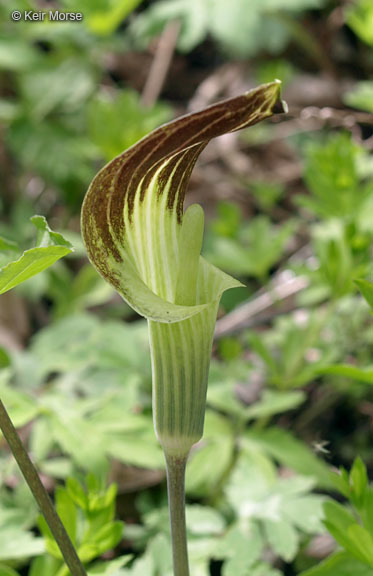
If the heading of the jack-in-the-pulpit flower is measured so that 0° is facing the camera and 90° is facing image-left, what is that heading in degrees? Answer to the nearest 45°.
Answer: approximately 315°
